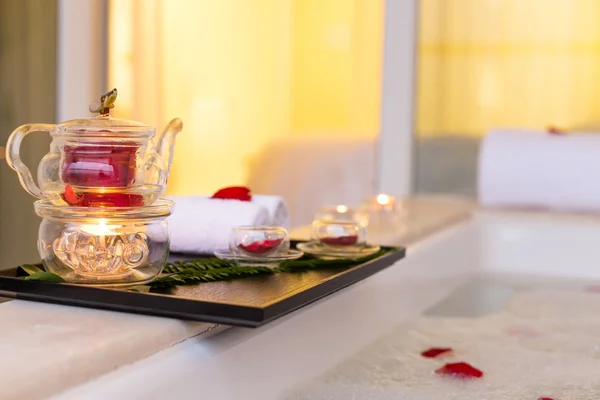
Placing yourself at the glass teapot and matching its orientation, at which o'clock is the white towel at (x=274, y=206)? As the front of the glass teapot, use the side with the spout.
The white towel is roughly at 10 o'clock from the glass teapot.

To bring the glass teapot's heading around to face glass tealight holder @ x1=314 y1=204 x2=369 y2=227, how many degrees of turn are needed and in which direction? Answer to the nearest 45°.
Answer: approximately 45° to its left

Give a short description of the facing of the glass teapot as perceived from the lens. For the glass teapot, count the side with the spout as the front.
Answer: facing to the right of the viewer

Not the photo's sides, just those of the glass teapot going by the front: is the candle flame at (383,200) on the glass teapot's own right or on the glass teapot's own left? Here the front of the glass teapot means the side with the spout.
on the glass teapot's own left
